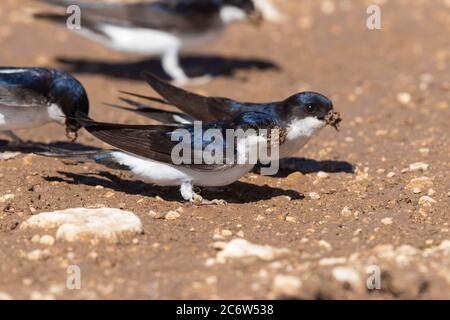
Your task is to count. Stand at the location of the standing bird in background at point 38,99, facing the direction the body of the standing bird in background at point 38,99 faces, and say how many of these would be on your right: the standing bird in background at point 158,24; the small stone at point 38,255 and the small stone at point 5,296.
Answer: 2

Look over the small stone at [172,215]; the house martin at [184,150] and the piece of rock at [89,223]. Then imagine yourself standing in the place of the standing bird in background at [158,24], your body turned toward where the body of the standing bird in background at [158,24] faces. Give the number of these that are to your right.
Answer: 3

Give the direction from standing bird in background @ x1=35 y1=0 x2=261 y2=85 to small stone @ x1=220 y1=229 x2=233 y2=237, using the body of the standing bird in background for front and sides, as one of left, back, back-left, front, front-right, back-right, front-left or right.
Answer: right

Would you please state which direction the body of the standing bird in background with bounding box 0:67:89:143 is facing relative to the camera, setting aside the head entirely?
to the viewer's right

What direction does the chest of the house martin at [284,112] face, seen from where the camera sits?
to the viewer's right

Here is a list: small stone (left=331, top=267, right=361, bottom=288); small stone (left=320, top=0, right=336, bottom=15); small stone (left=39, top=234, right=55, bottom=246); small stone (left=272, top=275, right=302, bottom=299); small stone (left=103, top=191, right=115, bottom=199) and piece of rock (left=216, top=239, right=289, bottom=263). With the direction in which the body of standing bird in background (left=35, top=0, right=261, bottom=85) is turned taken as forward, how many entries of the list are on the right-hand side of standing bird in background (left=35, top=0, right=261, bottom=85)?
5

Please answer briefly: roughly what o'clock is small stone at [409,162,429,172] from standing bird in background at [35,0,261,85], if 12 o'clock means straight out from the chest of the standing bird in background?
The small stone is roughly at 2 o'clock from the standing bird in background.

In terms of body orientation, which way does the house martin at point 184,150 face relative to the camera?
to the viewer's right

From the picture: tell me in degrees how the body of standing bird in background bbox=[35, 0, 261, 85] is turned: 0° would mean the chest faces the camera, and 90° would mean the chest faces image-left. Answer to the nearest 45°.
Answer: approximately 270°

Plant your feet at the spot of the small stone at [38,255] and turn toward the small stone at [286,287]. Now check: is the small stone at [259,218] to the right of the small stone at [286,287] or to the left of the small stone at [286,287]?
left

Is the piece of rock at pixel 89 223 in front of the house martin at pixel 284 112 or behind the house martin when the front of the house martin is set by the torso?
behind
